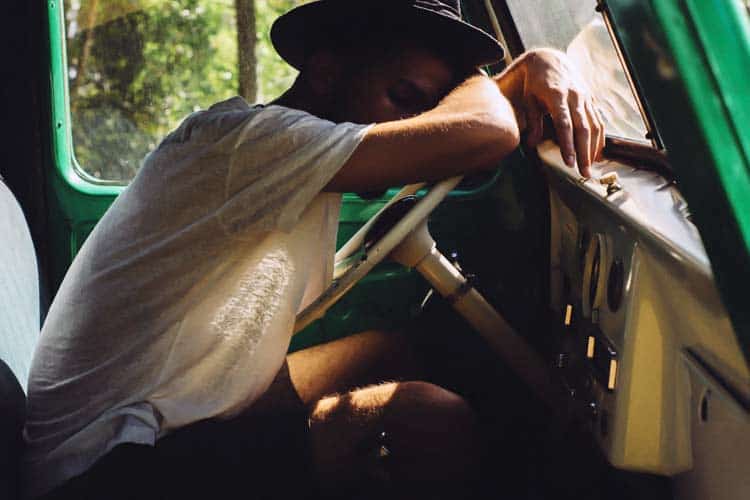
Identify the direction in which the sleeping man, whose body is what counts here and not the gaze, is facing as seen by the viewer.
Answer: to the viewer's right
